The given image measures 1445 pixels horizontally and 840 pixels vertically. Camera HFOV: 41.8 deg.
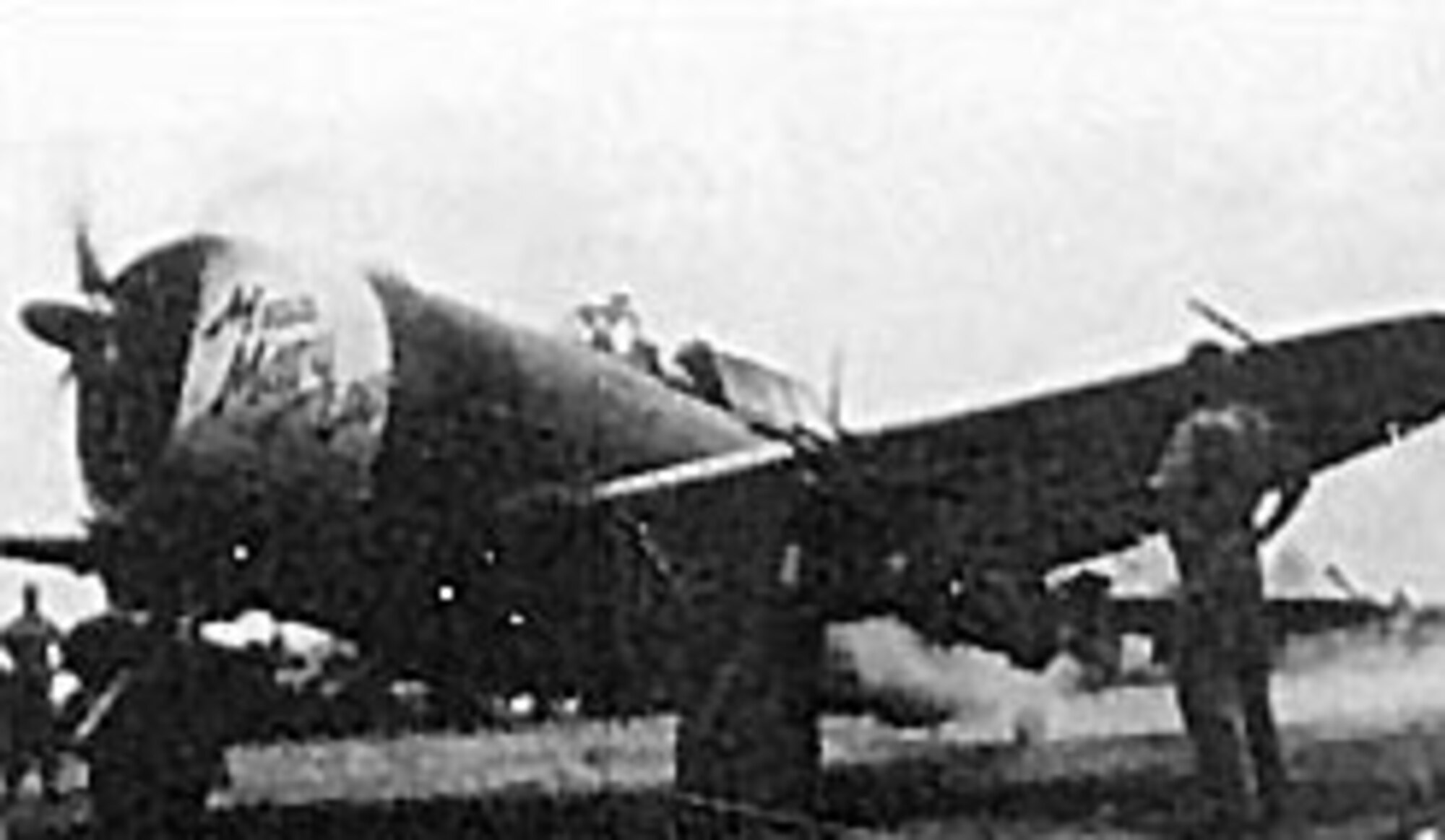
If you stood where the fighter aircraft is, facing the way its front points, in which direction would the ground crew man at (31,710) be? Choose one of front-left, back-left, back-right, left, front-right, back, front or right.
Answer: right

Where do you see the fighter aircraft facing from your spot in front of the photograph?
facing the viewer and to the left of the viewer

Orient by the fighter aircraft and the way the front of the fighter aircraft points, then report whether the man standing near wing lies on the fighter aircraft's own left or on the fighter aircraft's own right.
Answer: on the fighter aircraft's own left

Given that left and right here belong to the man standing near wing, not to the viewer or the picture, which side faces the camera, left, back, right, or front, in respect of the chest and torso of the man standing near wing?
back

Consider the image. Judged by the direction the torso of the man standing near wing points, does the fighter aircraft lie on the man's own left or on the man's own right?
on the man's own left

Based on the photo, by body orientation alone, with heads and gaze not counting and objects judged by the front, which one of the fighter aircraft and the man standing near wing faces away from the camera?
the man standing near wing

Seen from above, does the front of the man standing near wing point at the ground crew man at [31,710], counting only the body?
no
